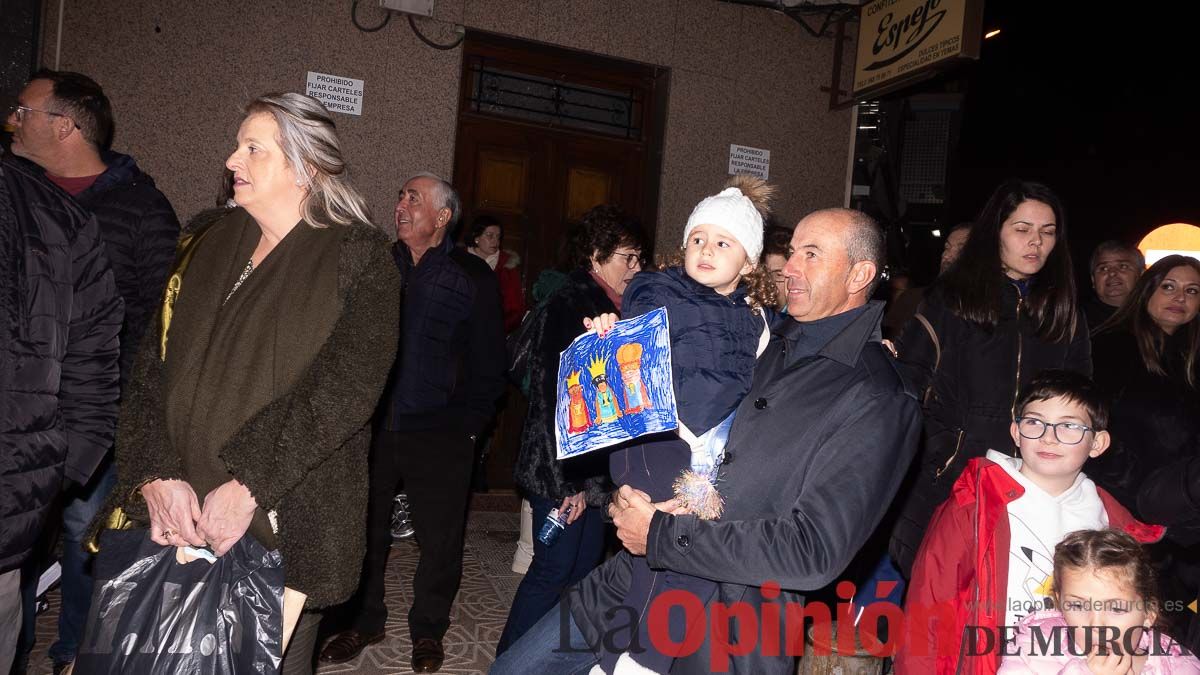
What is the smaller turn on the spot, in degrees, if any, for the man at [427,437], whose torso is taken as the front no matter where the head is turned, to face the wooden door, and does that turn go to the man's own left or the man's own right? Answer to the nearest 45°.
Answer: approximately 135° to the man's own right

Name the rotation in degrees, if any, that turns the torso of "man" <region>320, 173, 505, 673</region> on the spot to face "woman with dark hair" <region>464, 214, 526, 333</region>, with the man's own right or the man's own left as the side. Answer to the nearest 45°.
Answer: approximately 135° to the man's own right

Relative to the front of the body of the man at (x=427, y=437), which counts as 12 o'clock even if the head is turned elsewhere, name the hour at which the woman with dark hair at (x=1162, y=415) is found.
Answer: The woman with dark hair is roughly at 8 o'clock from the man.

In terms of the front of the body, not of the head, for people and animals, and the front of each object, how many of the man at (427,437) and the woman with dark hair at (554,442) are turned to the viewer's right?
1

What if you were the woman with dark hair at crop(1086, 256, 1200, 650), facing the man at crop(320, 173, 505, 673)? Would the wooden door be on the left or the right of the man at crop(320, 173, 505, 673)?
right

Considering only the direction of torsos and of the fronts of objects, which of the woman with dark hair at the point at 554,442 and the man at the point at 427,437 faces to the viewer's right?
the woman with dark hair

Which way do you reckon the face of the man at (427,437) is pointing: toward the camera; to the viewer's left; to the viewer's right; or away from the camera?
to the viewer's left

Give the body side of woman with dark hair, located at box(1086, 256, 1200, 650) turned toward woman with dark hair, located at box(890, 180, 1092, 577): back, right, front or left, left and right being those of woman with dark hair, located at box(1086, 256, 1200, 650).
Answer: right

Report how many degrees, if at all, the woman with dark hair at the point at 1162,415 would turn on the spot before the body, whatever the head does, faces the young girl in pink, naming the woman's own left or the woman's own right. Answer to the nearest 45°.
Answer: approximately 45° to the woman's own right

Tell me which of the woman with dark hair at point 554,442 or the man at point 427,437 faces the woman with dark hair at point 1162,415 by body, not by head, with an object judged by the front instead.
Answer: the woman with dark hair at point 554,442

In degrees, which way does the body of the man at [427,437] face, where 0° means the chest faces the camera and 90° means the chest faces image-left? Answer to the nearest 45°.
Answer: approximately 45°

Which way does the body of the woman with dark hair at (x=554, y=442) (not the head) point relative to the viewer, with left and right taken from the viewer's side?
facing to the right of the viewer

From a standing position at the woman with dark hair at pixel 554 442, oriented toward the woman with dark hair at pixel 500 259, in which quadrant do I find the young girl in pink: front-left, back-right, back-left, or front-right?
back-right
